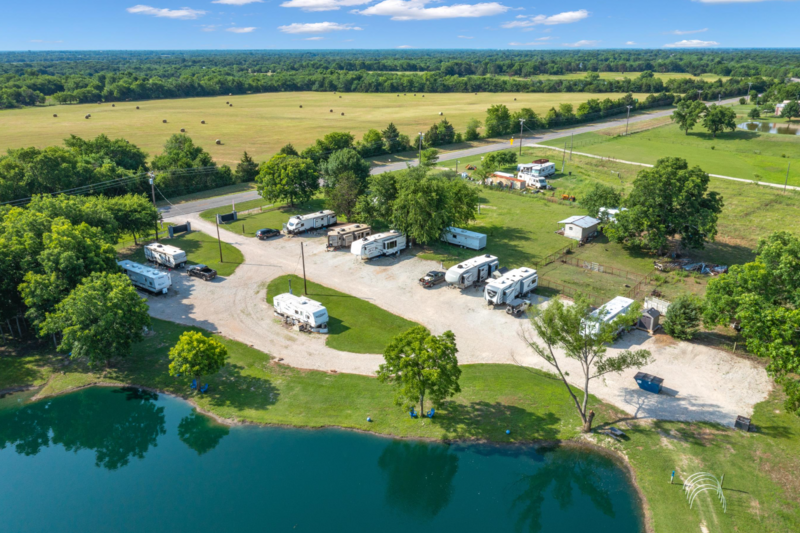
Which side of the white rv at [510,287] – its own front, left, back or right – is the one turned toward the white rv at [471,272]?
right

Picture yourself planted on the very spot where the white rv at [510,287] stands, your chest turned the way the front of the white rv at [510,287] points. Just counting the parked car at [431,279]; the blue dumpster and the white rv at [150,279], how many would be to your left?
1

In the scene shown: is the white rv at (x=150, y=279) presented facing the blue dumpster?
yes

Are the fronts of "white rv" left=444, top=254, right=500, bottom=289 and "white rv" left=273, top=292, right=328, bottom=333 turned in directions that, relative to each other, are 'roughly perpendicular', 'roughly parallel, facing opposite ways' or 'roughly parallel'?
roughly perpendicular

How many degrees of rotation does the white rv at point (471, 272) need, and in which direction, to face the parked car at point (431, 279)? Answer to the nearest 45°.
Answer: approximately 45° to its right

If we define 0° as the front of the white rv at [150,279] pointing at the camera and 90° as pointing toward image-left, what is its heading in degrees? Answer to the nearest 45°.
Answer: approximately 315°

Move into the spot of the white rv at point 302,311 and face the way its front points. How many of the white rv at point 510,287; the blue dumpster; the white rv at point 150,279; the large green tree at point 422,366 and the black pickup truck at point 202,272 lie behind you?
2

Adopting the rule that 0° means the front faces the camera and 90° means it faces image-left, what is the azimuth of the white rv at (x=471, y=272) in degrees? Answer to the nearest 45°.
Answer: approximately 45°
